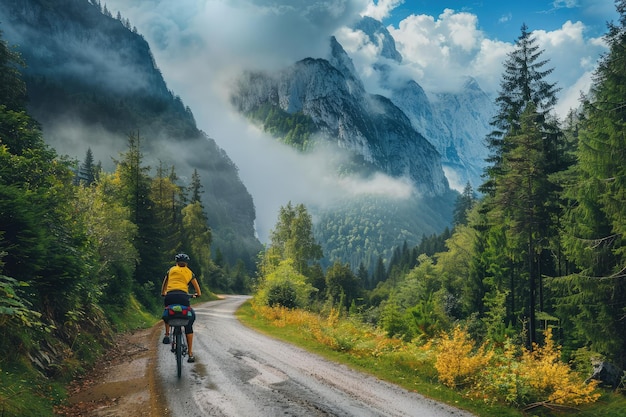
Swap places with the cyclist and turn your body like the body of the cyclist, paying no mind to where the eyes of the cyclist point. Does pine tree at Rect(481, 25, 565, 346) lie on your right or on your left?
on your right

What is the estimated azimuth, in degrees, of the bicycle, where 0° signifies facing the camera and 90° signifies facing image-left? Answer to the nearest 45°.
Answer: approximately 180°

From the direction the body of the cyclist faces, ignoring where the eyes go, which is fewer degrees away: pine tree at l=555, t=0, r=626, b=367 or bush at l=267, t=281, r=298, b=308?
the bush

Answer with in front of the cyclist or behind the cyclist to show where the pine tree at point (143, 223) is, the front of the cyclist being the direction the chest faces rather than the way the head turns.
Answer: in front

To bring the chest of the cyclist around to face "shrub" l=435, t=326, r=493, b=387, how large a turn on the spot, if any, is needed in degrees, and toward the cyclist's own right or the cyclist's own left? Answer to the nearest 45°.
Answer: approximately 90° to the cyclist's own right

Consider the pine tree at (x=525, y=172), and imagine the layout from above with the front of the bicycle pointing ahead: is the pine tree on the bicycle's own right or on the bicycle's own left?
on the bicycle's own right

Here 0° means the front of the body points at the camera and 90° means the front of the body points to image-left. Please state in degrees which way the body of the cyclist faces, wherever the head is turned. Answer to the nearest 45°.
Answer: approximately 180°

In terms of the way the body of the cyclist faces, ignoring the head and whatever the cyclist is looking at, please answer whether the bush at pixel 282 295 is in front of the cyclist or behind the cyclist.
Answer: in front
